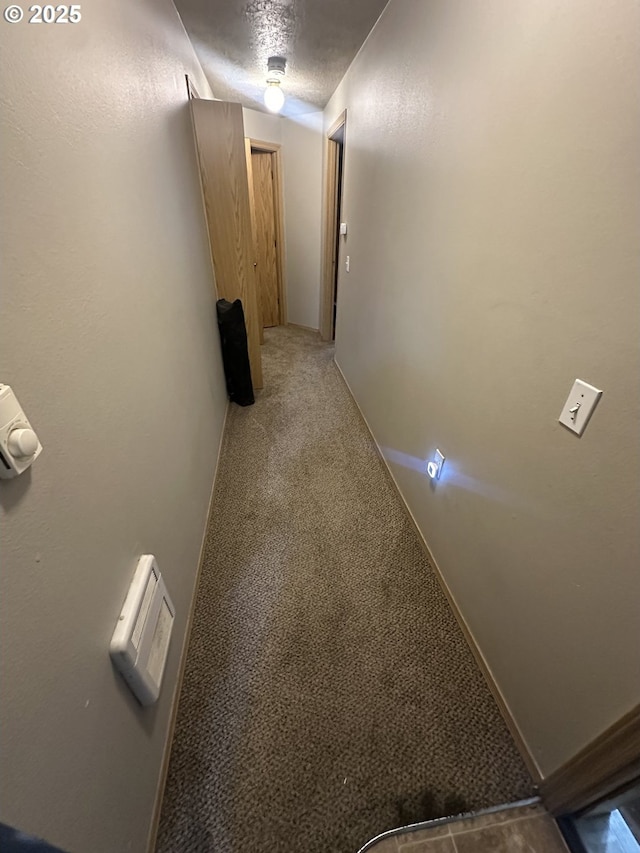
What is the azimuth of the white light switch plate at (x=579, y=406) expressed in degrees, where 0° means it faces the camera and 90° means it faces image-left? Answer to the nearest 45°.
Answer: approximately 45°

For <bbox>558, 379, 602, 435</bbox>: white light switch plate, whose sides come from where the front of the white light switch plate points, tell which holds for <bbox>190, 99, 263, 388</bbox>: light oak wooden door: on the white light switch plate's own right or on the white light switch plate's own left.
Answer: on the white light switch plate's own right

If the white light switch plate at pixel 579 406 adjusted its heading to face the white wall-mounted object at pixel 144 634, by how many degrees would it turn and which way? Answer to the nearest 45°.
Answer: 0° — it already faces it

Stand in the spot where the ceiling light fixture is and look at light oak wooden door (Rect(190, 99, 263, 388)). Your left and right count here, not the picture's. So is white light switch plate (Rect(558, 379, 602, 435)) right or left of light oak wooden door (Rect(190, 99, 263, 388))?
left

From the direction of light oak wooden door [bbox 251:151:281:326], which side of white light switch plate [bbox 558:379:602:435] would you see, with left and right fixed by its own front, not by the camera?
right

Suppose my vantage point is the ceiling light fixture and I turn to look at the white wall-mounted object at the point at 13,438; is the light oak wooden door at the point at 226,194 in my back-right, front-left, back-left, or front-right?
front-right

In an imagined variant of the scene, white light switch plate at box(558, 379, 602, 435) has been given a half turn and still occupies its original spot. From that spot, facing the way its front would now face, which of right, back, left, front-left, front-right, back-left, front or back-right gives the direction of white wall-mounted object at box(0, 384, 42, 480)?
back

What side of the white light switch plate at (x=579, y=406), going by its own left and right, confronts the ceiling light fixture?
right

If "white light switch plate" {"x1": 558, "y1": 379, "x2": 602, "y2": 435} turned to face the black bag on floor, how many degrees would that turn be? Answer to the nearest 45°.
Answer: approximately 45° to its right

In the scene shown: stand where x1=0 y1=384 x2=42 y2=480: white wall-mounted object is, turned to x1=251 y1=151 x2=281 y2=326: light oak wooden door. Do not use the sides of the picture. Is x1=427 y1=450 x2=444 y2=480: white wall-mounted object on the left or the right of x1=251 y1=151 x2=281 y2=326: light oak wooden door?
right
